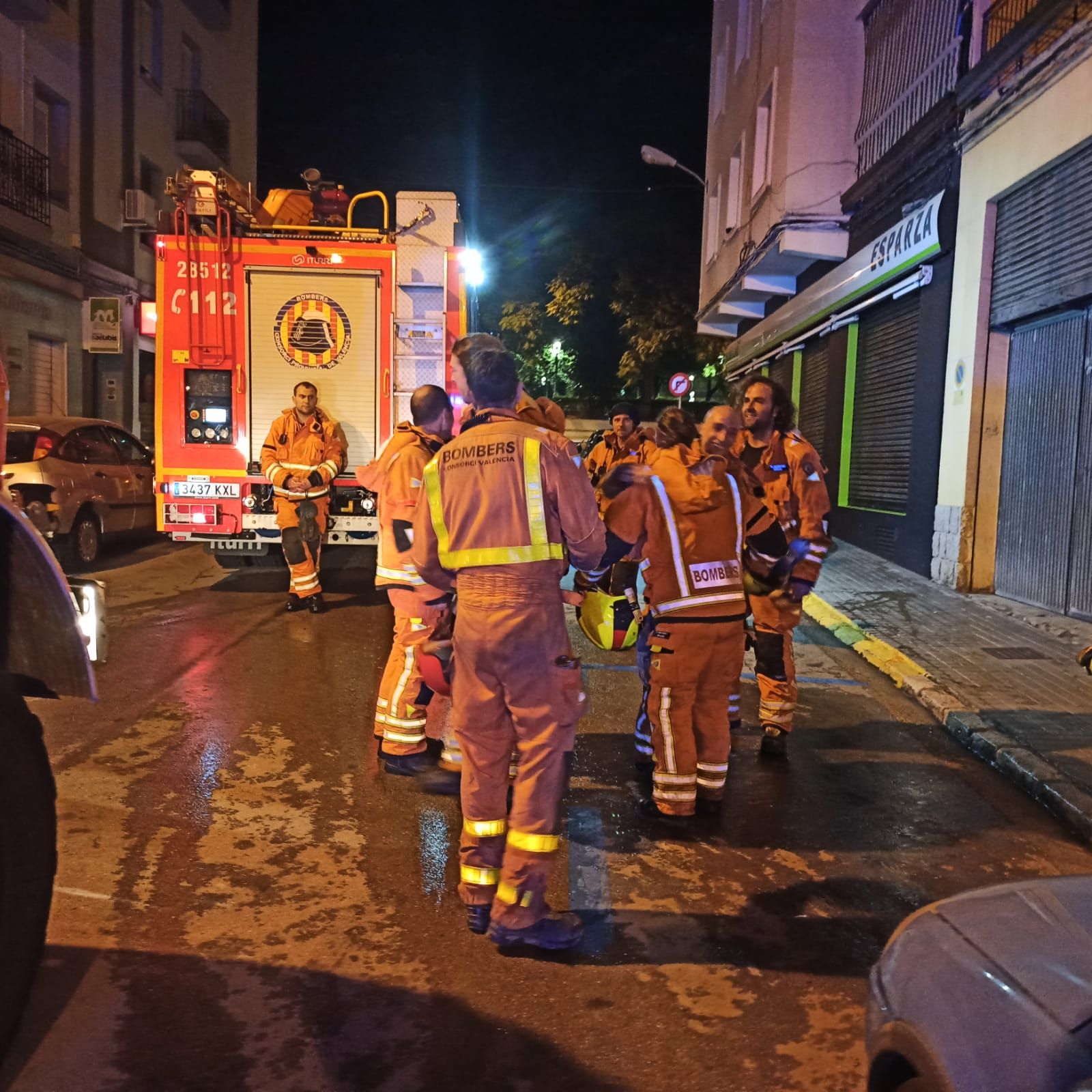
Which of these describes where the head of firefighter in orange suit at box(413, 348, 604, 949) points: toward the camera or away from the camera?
away from the camera

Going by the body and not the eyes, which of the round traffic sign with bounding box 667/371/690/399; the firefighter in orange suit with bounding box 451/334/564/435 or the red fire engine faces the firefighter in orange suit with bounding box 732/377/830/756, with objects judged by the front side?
the round traffic sign

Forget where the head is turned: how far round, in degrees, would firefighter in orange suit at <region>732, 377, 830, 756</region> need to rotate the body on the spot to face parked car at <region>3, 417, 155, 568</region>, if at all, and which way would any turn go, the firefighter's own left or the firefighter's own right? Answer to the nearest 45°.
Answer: approximately 90° to the firefighter's own right

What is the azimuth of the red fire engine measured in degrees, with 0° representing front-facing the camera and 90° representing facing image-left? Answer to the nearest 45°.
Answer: approximately 180°

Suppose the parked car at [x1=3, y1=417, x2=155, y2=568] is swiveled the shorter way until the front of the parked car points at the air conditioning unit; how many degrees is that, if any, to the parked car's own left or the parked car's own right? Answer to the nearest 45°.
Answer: approximately 45° to the parked car's own left

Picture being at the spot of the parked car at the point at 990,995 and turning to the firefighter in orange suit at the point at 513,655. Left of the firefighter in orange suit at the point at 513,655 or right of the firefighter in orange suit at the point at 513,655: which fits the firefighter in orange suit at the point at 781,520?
right

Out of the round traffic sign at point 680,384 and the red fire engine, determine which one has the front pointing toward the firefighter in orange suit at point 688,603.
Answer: the round traffic sign

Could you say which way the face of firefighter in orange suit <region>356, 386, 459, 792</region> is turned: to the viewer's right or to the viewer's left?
to the viewer's right
